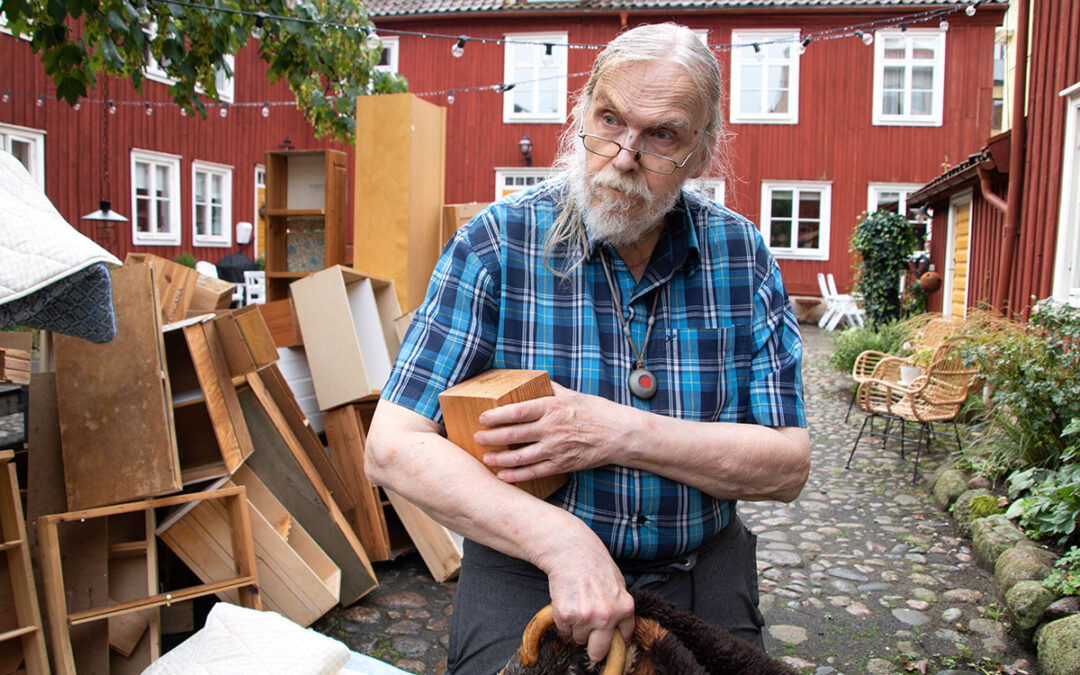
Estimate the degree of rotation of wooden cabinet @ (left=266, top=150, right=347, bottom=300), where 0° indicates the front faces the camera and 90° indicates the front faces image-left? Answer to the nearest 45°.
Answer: approximately 0°

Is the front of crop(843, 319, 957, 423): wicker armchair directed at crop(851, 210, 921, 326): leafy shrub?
no

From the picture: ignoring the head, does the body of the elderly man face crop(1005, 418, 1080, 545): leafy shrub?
no

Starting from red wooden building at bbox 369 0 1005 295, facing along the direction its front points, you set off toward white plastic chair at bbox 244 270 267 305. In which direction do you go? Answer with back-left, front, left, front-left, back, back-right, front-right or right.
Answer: front-right

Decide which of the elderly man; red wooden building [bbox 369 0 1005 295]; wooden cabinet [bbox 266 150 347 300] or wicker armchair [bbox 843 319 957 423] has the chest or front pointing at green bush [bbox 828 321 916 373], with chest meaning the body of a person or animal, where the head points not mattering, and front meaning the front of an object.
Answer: the red wooden building

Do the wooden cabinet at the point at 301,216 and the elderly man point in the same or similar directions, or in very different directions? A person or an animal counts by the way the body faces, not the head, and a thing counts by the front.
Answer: same or similar directions

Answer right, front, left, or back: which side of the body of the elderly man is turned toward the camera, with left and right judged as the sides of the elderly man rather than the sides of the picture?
front

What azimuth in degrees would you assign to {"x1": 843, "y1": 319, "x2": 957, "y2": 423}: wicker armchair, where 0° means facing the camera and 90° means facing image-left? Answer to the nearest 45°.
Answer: approximately 45°

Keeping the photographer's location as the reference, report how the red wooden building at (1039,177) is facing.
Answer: facing the viewer and to the left of the viewer

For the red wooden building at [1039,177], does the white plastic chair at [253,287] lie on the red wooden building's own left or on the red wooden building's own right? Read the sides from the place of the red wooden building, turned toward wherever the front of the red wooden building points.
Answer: on the red wooden building's own right

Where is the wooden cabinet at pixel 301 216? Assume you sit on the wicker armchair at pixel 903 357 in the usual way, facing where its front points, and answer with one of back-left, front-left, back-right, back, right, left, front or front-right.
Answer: front

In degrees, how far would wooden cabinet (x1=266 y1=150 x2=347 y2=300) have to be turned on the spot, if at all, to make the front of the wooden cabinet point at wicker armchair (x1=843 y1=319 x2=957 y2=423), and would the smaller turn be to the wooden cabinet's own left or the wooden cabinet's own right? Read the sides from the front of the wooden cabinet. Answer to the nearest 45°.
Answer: approximately 90° to the wooden cabinet's own left

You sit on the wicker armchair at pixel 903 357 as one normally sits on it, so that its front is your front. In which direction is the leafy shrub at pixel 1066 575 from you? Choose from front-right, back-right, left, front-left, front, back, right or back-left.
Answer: front-left

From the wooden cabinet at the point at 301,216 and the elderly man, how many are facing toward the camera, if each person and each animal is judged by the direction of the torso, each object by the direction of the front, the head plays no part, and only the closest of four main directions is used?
2

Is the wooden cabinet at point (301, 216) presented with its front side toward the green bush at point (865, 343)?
no

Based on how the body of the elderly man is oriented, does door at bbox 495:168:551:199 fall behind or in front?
behind
